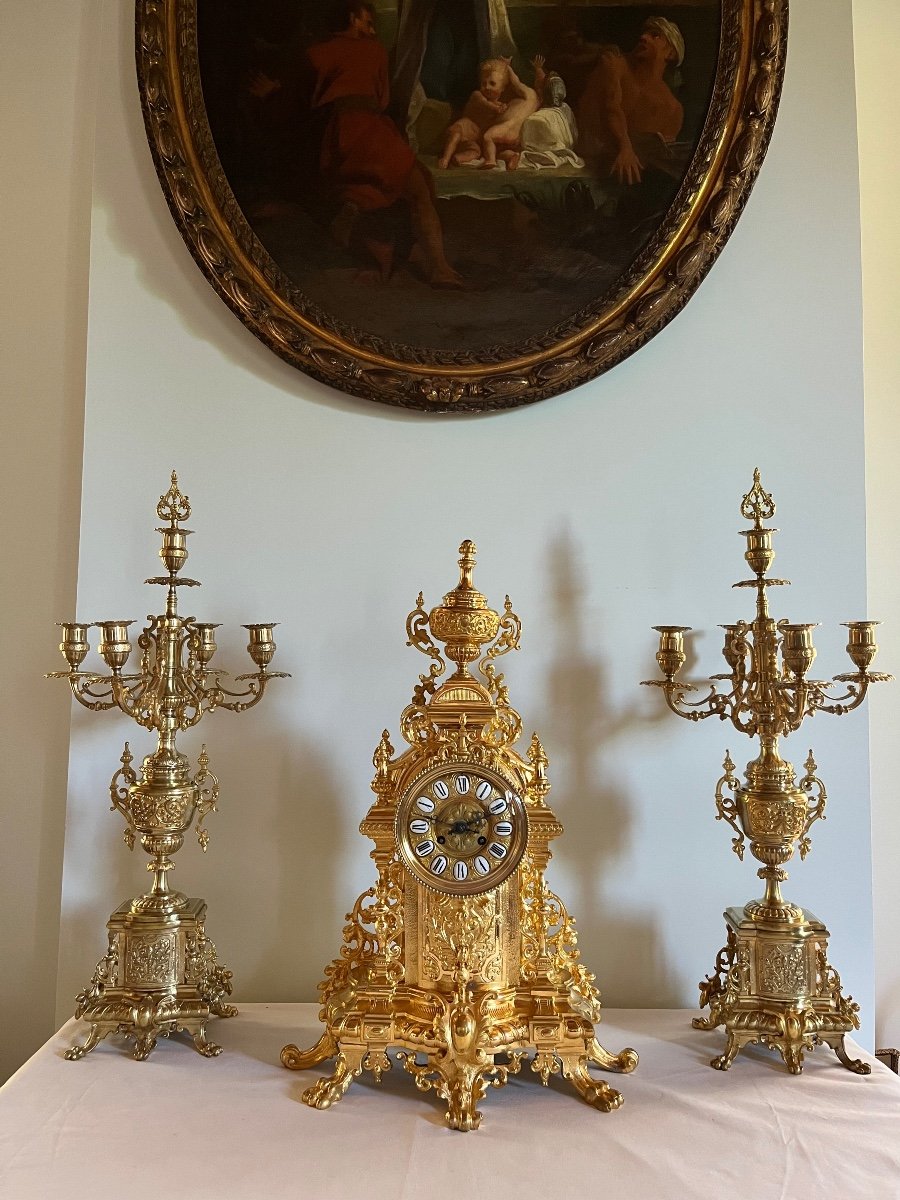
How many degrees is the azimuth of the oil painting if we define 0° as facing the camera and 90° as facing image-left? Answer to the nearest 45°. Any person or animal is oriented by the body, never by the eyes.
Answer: approximately 0°

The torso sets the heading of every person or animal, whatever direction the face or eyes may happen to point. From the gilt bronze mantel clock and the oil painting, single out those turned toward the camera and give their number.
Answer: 2

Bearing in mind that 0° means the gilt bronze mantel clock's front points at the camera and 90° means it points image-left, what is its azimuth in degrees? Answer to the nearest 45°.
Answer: approximately 0°

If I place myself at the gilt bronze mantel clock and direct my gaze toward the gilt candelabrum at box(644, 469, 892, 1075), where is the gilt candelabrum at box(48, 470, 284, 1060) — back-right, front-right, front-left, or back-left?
back-left
